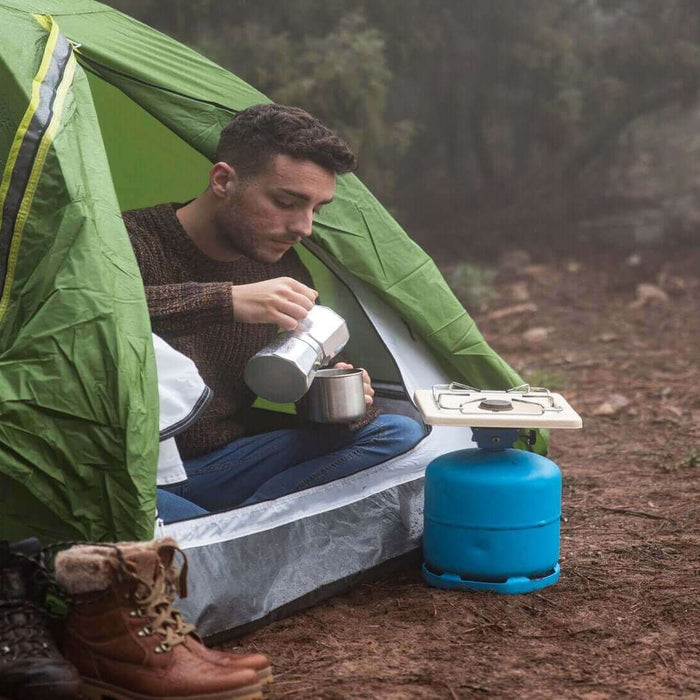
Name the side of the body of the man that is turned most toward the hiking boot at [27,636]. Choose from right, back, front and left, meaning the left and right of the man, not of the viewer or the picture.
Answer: right

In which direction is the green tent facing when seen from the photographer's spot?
facing the viewer and to the right of the viewer

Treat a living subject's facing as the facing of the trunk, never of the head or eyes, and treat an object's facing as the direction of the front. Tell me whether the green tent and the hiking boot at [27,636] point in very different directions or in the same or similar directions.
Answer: same or similar directions

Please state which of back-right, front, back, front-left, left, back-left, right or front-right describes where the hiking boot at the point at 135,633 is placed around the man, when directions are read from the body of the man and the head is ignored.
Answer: front-right

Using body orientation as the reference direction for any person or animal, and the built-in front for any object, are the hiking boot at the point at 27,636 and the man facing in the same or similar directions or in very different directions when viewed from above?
same or similar directions

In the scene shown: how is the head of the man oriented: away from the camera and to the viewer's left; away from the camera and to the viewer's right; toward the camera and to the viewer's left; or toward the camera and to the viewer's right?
toward the camera and to the viewer's right

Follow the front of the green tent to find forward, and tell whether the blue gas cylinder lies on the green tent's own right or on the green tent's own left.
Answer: on the green tent's own left

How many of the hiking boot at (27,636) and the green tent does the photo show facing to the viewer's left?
0

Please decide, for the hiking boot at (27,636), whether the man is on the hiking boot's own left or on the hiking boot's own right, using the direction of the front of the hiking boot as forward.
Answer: on the hiking boot's own left

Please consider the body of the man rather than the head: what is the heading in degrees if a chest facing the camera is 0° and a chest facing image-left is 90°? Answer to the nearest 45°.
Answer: approximately 315°
